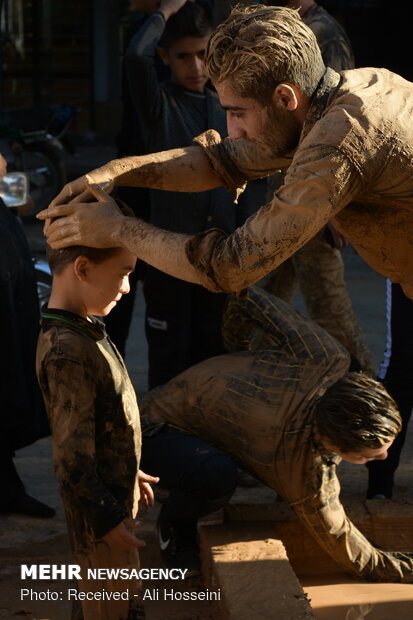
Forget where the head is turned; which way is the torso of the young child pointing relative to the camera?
to the viewer's right

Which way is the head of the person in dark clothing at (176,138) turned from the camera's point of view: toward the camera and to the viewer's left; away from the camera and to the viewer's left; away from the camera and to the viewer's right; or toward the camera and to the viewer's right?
toward the camera and to the viewer's right

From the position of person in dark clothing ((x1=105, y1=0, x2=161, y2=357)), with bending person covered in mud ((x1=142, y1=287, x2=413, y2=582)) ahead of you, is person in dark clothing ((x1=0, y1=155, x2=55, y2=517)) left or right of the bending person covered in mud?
right

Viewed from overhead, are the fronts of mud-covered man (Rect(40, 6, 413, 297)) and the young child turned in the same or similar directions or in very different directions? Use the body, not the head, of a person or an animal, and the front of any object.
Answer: very different directions

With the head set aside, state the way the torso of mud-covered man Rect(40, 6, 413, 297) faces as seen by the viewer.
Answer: to the viewer's left

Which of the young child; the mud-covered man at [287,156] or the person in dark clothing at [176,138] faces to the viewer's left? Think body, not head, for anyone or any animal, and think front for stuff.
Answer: the mud-covered man

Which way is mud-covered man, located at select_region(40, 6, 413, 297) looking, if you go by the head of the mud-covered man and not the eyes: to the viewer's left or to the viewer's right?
to the viewer's left
